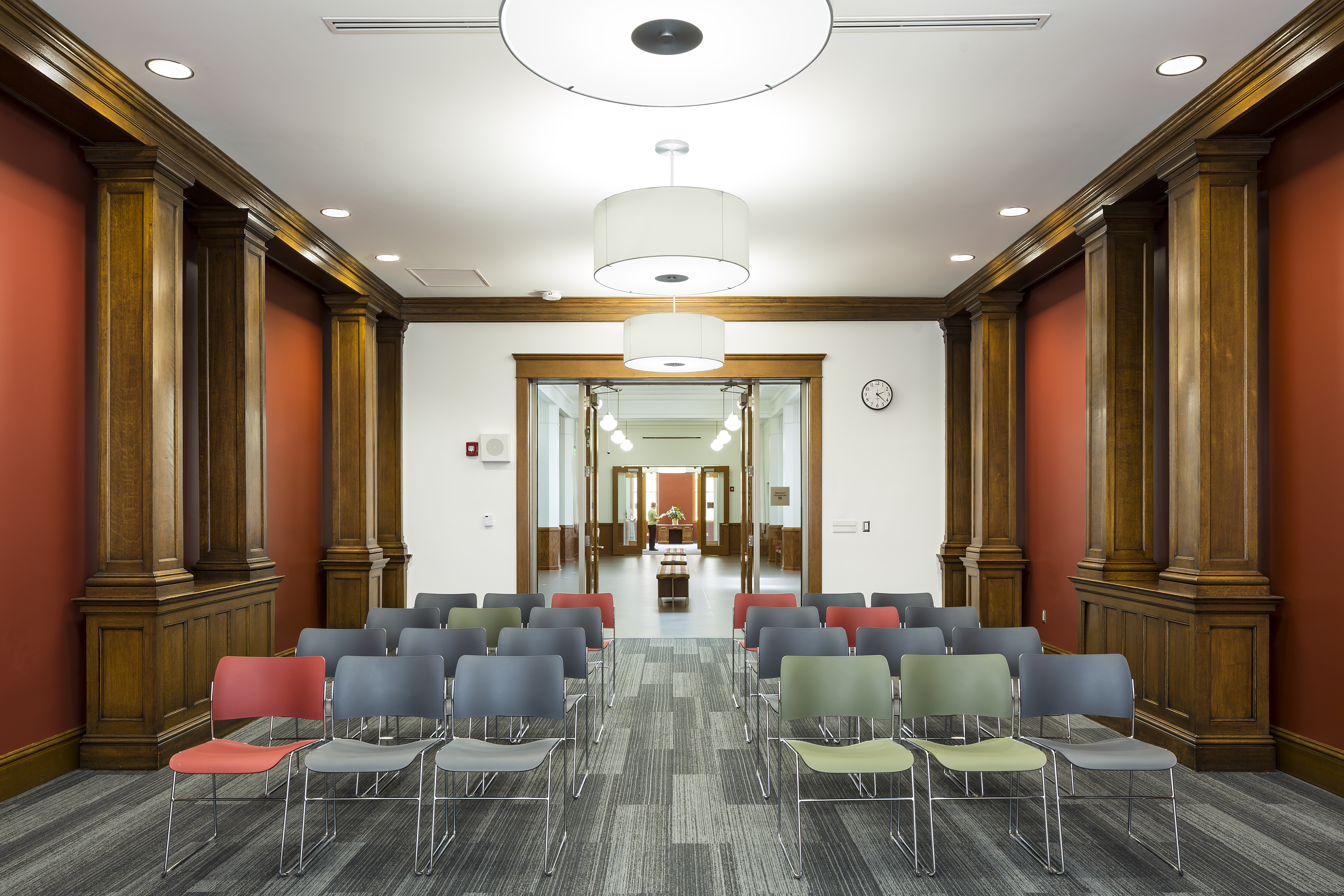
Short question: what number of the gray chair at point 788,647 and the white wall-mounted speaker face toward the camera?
2

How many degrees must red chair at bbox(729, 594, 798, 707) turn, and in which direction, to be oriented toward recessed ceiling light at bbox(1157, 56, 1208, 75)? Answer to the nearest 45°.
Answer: approximately 45° to its left

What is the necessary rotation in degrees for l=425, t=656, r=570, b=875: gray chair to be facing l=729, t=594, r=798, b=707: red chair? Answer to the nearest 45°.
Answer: approximately 135° to its left

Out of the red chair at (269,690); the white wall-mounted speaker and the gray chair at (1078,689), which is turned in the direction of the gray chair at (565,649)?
the white wall-mounted speaker

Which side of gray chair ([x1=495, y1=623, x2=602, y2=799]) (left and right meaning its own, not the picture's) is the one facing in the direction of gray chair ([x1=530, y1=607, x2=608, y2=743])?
back

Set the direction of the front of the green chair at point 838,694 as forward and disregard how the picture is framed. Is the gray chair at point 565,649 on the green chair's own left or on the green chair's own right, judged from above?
on the green chair's own right

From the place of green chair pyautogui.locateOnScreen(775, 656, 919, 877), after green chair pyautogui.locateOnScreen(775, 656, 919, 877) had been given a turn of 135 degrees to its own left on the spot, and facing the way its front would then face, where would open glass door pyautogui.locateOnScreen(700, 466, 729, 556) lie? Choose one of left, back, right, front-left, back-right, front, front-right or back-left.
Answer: front-left

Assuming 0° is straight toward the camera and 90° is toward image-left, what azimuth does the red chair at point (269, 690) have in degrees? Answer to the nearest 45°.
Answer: approximately 45°

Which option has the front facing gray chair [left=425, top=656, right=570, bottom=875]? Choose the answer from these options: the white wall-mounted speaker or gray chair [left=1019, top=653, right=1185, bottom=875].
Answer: the white wall-mounted speaker

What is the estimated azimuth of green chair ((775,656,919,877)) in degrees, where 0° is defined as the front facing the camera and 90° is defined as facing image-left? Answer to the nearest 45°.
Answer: approximately 0°
